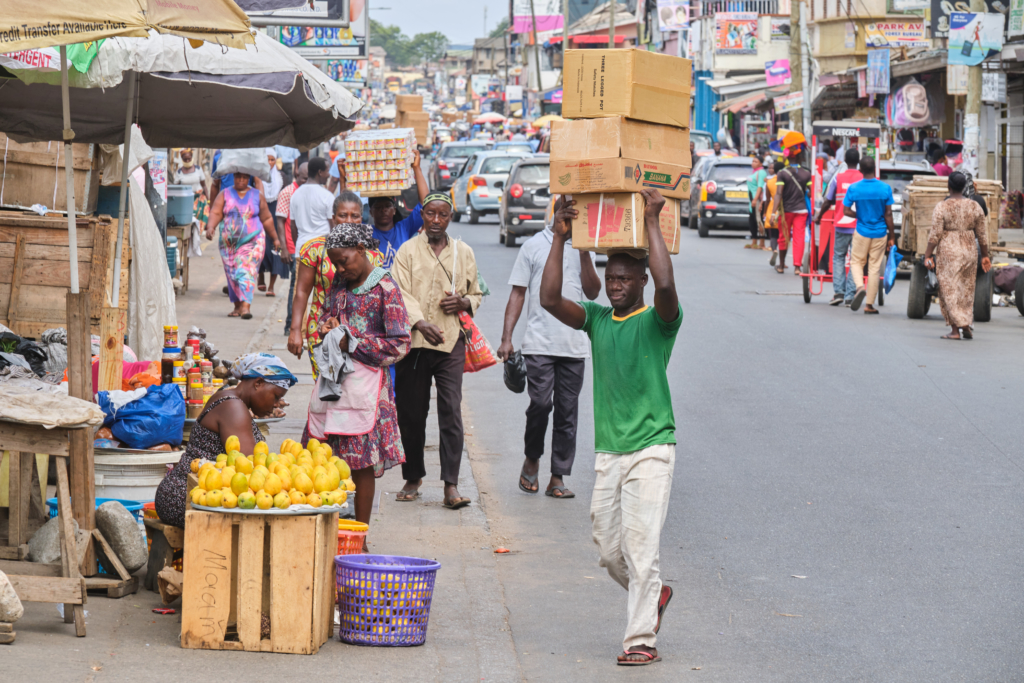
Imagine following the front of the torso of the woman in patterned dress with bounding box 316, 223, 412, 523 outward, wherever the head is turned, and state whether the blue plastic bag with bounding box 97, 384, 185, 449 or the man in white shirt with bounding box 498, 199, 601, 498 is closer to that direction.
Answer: the blue plastic bag

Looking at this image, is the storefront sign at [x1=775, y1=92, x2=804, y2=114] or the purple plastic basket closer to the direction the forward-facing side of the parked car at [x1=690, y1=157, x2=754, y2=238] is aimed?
the storefront sign

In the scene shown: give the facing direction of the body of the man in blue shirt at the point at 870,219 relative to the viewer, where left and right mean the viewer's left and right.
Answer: facing away from the viewer

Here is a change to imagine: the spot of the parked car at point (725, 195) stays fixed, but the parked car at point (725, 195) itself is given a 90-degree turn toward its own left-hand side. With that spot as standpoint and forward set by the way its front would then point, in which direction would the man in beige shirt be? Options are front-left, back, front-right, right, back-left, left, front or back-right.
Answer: left
